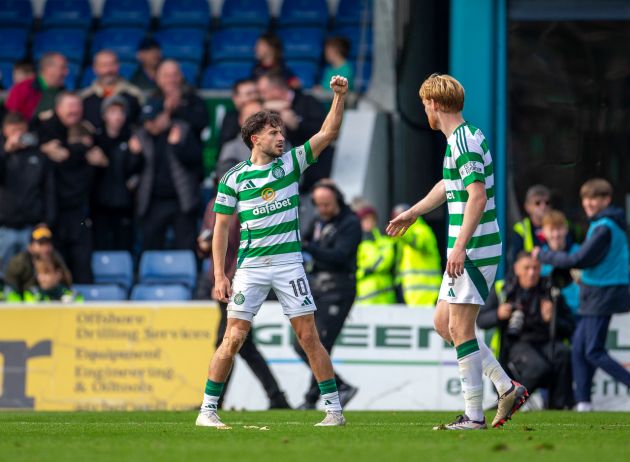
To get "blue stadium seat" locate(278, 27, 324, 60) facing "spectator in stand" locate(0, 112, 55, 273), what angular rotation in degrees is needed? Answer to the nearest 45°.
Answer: approximately 45° to its right

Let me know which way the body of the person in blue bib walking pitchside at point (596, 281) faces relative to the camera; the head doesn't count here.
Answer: to the viewer's left

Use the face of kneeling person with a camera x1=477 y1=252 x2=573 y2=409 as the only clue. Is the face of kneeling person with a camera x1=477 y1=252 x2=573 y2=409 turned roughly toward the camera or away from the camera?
toward the camera

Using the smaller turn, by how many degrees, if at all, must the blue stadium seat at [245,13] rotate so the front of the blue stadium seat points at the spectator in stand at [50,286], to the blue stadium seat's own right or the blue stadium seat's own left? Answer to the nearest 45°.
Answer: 0° — it already faces them

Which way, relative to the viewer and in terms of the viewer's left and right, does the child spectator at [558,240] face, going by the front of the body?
facing the viewer

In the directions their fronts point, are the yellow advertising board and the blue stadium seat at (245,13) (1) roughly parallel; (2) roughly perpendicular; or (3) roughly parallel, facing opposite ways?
roughly parallel

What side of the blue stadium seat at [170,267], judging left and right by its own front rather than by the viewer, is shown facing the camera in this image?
front

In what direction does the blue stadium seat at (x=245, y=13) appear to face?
toward the camera

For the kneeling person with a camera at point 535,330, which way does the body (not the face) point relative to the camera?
toward the camera

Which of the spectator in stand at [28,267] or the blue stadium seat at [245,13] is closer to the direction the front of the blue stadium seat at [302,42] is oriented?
the spectator in stand

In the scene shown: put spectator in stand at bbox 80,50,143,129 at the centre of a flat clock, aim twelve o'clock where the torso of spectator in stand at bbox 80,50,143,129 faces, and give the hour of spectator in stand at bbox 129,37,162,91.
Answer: spectator in stand at bbox 129,37,162,91 is roughly at 7 o'clock from spectator in stand at bbox 80,50,143,129.

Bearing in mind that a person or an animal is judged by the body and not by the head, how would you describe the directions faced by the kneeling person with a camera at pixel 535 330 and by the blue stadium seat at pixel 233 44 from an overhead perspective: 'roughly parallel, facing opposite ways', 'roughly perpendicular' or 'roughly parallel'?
roughly parallel

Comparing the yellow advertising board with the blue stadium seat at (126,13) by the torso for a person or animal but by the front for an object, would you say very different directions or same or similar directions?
same or similar directions

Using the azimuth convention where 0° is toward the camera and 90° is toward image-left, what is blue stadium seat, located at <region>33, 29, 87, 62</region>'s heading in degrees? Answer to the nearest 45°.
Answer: approximately 0°

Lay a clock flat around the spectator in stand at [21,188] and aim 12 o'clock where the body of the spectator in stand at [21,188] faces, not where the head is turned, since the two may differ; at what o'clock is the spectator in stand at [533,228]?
the spectator in stand at [533,228] is roughly at 10 o'clock from the spectator in stand at [21,188].

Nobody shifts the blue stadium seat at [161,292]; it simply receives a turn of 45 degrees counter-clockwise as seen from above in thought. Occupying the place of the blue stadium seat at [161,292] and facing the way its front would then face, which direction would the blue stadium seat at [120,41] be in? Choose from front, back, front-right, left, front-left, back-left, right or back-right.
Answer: back-left

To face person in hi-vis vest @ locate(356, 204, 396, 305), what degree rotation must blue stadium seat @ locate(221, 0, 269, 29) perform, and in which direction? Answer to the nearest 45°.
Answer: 0° — it already faces them

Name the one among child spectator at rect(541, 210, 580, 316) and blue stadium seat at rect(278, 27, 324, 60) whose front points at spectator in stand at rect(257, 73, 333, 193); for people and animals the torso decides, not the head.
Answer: the blue stadium seat
